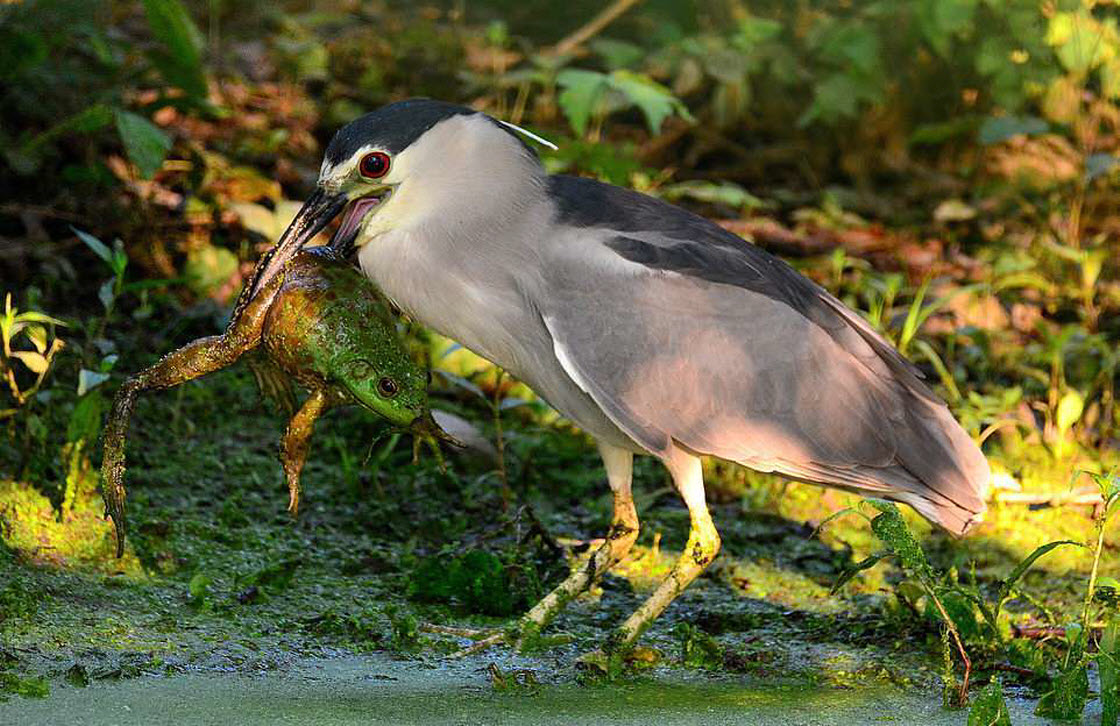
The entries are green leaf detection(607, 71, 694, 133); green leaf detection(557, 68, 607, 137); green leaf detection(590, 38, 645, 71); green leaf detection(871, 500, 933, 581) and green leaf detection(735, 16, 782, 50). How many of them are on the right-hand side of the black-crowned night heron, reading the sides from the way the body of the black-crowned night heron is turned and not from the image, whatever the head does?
4

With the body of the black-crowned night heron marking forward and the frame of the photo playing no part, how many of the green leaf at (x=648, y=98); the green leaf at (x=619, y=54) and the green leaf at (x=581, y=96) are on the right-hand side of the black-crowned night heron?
3

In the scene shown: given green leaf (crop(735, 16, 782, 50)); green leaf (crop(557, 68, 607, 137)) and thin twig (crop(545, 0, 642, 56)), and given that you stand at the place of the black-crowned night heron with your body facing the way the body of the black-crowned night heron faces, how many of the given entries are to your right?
3

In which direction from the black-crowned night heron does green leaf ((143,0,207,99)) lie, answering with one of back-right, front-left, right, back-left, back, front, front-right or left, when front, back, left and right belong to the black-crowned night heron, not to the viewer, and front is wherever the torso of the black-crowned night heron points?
front-right

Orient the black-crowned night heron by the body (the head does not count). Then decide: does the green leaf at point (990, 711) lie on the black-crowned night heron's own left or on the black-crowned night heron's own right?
on the black-crowned night heron's own left

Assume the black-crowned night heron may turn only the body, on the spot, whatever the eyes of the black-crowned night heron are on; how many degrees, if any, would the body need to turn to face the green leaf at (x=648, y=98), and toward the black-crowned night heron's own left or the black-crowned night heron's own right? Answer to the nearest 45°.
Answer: approximately 90° to the black-crowned night heron's own right

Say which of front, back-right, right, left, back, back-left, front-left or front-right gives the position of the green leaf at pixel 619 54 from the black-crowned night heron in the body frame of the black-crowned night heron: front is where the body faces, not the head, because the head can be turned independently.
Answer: right

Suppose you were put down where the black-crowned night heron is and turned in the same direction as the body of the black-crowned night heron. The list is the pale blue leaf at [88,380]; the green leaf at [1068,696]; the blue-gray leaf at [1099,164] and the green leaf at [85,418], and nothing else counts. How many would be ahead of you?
2

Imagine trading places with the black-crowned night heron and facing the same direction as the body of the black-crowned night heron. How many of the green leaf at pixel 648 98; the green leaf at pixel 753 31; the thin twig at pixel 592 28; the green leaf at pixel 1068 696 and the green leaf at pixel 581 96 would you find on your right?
4

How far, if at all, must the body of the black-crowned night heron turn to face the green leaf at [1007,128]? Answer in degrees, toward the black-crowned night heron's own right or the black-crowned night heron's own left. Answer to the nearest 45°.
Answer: approximately 135° to the black-crowned night heron's own right

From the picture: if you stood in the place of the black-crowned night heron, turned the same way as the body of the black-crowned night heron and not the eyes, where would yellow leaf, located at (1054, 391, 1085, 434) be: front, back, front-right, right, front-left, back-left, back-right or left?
back-right

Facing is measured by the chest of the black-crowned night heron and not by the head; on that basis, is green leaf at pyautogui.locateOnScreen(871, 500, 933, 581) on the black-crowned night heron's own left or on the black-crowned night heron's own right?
on the black-crowned night heron's own left

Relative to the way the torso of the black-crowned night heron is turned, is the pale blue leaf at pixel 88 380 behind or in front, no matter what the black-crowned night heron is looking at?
in front

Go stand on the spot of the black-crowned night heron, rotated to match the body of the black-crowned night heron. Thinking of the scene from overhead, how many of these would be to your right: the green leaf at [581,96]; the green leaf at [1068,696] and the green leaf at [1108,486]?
1

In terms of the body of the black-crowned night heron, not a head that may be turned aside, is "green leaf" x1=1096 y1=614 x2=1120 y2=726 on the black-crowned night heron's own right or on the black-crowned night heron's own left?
on the black-crowned night heron's own left

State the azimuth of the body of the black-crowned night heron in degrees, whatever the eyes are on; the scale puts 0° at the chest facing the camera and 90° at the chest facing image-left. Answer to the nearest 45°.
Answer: approximately 90°
